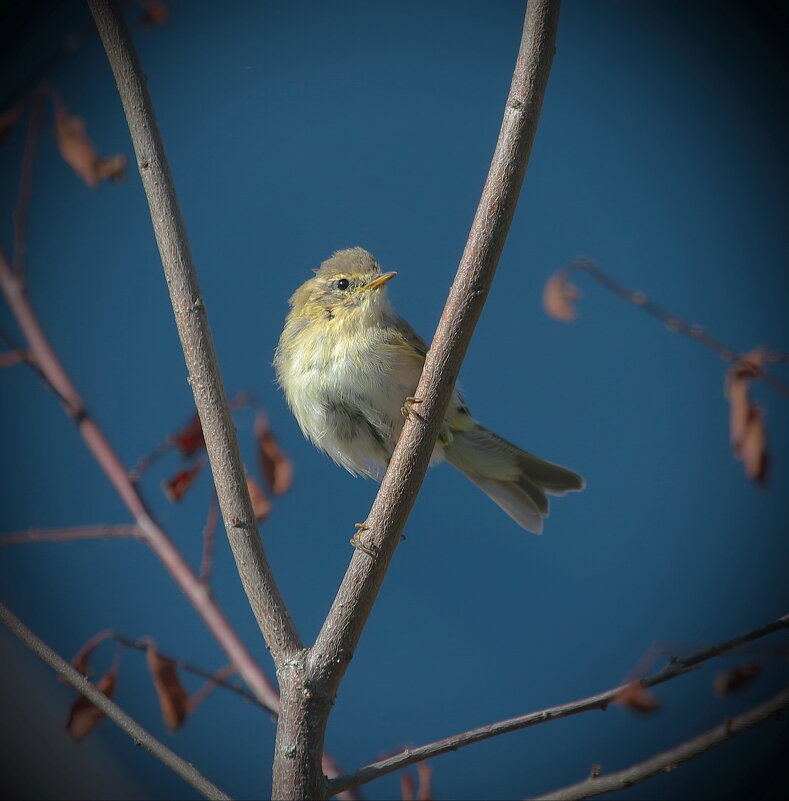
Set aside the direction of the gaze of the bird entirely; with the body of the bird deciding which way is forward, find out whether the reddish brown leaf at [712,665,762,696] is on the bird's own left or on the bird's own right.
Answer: on the bird's own left

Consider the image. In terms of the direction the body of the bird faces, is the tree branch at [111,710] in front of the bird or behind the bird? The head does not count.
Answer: in front

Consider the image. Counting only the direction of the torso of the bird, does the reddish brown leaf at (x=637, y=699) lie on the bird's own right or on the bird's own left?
on the bird's own left

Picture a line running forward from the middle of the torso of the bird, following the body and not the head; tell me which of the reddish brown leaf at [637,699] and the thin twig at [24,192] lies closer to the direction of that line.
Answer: the thin twig

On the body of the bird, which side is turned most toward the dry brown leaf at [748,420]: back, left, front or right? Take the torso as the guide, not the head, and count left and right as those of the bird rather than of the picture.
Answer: left
